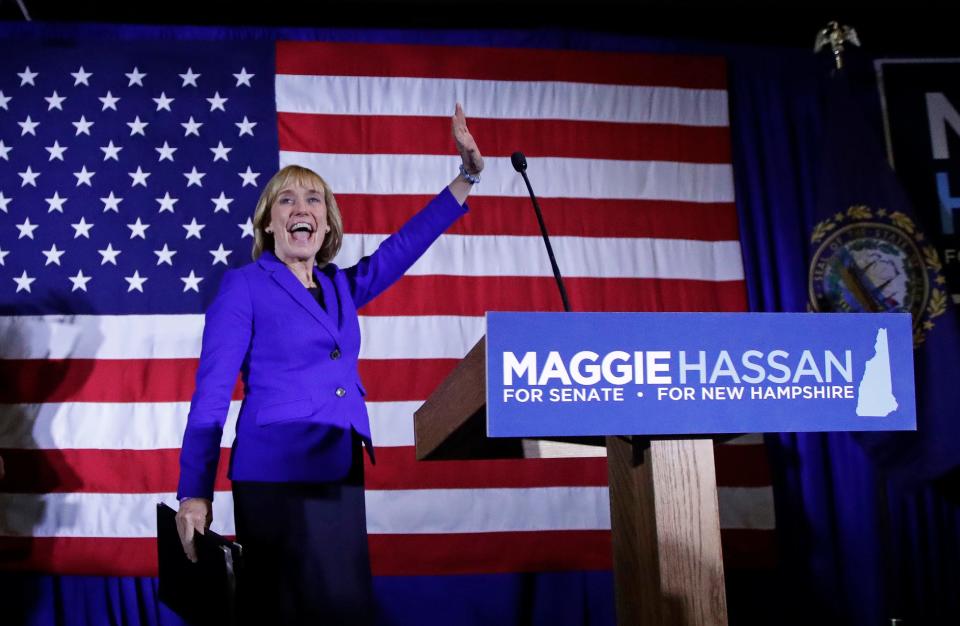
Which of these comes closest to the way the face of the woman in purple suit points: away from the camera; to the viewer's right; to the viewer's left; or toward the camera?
toward the camera

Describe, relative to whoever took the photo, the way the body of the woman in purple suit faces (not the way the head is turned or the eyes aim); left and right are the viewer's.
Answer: facing the viewer and to the right of the viewer

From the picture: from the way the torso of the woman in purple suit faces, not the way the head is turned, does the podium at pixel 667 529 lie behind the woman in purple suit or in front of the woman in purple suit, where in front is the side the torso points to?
in front

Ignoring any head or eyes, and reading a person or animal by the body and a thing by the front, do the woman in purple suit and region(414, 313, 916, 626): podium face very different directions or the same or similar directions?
same or similar directions

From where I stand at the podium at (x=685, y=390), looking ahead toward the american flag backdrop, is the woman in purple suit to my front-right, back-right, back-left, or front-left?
front-left
